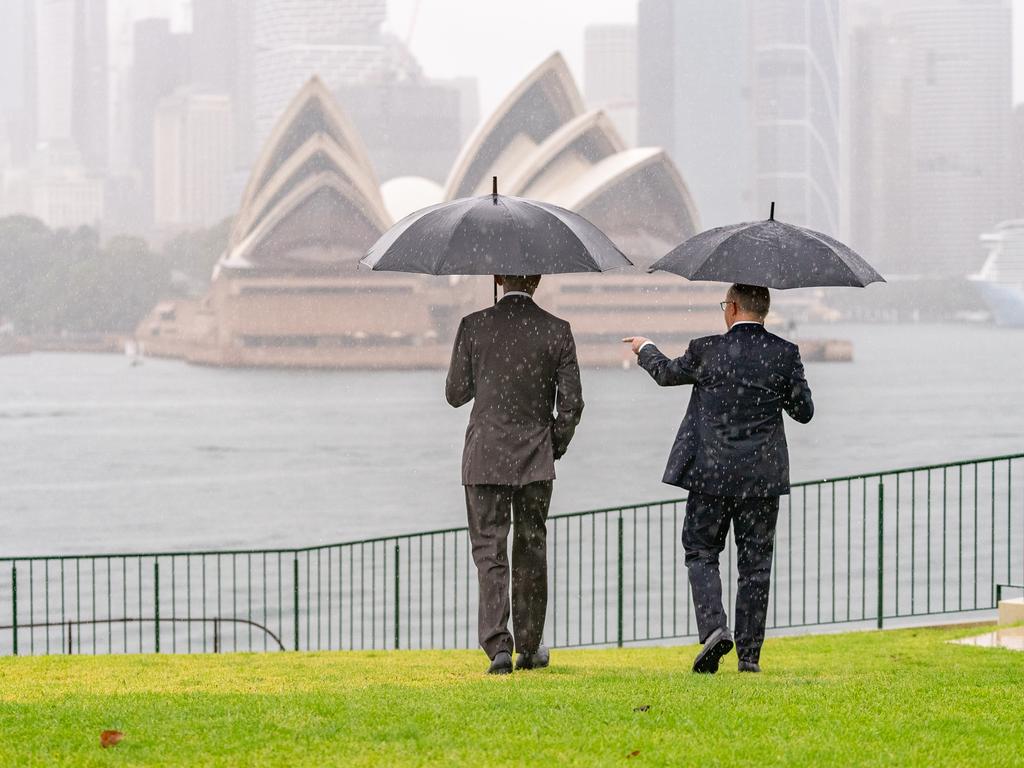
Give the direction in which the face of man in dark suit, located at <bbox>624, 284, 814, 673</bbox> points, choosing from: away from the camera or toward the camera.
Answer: away from the camera

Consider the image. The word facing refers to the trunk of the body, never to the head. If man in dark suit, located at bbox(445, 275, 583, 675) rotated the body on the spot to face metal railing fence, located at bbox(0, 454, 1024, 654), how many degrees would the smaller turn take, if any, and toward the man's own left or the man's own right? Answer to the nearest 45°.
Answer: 0° — they already face it

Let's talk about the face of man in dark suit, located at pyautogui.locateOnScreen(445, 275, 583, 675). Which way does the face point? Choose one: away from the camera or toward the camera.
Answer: away from the camera

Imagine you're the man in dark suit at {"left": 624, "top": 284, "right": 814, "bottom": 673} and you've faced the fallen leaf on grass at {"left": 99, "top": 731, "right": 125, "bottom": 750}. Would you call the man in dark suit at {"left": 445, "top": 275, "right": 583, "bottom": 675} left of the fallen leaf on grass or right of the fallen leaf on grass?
right

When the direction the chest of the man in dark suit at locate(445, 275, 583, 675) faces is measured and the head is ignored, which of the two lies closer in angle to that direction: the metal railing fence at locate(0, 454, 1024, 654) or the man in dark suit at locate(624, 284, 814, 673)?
the metal railing fence

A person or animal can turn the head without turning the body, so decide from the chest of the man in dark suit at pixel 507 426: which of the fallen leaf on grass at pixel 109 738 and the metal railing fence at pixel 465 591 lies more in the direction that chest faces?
the metal railing fence

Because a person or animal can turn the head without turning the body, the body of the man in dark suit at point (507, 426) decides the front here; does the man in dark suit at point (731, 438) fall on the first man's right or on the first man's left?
on the first man's right

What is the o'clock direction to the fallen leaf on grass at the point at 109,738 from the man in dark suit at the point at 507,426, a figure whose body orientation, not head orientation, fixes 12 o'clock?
The fallen leaf on grass is roughly at 7 o'clock from the man in dark suit.

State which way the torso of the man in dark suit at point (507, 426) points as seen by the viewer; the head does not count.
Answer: away from the camera
